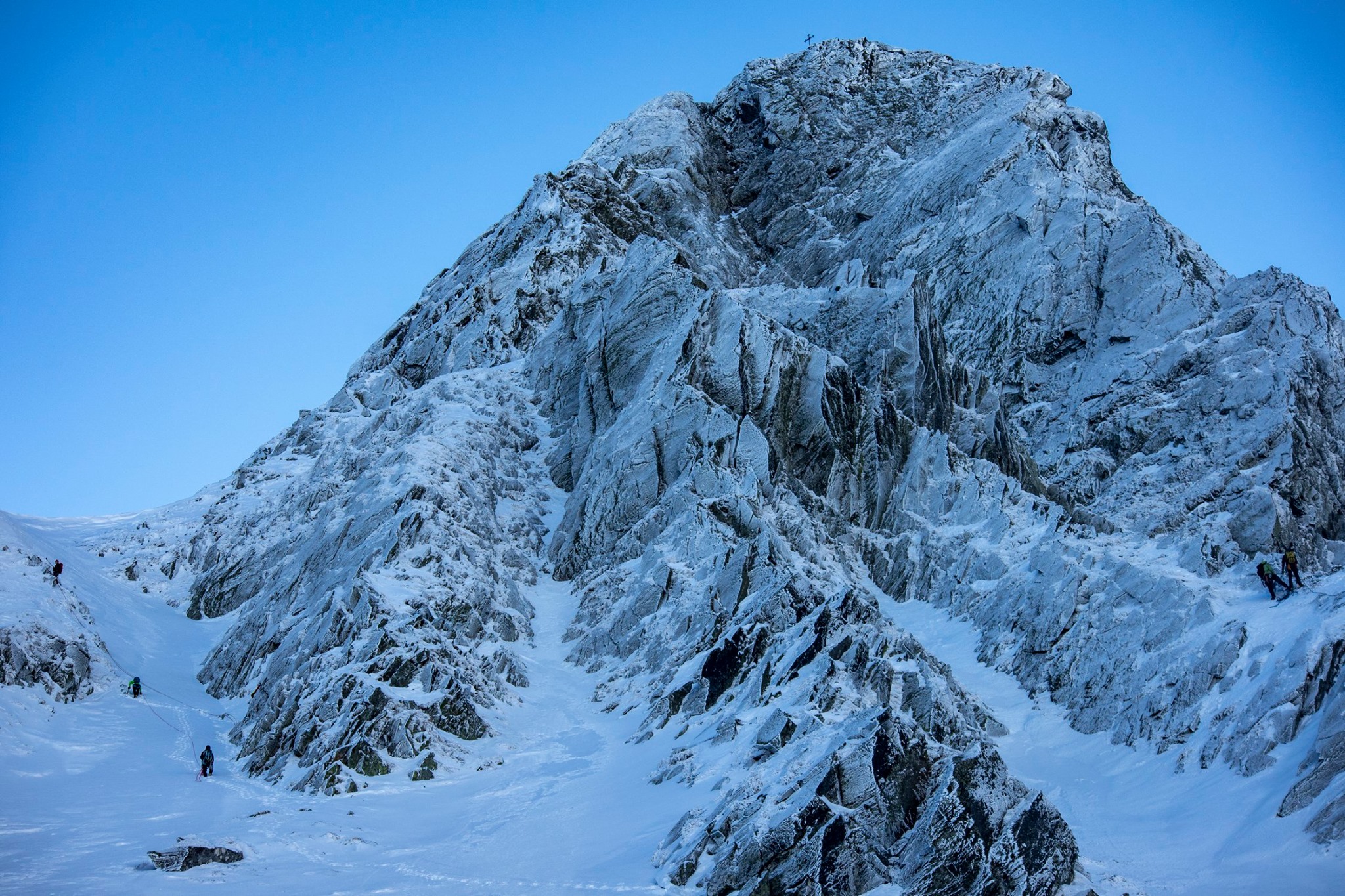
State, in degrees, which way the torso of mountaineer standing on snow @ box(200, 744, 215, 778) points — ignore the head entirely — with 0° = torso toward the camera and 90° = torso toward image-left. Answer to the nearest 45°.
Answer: approximately 180°

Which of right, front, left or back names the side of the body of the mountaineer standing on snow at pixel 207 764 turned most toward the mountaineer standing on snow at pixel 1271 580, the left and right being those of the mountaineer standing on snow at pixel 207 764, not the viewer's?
right

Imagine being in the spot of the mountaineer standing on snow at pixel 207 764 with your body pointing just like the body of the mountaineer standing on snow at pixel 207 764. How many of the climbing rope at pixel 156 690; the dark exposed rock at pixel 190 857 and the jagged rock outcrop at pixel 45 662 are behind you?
1

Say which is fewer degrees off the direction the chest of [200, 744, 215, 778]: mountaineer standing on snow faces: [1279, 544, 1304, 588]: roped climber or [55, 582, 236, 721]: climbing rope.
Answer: the climbing rope

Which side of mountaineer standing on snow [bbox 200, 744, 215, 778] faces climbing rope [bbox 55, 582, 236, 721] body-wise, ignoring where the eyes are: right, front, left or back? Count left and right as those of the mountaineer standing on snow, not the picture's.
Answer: front

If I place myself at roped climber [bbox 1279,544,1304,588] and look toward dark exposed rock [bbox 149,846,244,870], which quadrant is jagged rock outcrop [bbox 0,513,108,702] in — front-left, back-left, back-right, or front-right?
front-right

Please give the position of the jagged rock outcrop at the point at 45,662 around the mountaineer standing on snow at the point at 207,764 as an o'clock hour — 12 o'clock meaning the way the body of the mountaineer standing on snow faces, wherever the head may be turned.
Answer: The jagged rock outcrop is roughly at 11 o'clock from the mountaineer standing on snow.

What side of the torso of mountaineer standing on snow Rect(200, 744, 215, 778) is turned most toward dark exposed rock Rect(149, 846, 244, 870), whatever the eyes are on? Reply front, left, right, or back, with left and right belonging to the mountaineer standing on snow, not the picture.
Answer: back
